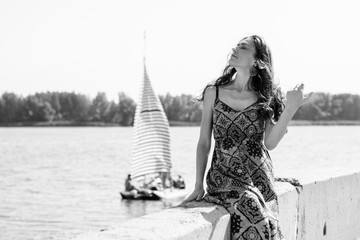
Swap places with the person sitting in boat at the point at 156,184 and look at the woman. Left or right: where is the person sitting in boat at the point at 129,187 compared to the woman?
right

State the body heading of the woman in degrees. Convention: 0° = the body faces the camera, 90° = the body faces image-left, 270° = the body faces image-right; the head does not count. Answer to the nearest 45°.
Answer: approximately 0°

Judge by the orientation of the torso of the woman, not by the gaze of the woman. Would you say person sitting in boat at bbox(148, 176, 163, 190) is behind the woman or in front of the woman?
behind

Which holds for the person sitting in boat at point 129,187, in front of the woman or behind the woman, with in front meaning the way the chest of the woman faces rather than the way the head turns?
behind

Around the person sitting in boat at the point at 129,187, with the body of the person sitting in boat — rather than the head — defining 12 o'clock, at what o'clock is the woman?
The woman is roughly at 3 o'clock from the person sitting in boat.

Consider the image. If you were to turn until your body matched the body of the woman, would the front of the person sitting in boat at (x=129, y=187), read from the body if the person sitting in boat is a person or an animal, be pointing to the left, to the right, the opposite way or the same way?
to the left

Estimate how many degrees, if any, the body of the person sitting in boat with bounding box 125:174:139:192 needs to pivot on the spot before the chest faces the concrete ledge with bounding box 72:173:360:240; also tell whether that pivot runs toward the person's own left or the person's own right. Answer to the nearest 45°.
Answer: approximately 90° to the person's own right

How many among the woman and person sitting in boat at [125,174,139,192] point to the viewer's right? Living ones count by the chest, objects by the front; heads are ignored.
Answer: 1

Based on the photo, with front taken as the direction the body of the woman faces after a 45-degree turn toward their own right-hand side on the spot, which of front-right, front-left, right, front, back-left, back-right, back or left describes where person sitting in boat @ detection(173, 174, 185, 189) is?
back-right

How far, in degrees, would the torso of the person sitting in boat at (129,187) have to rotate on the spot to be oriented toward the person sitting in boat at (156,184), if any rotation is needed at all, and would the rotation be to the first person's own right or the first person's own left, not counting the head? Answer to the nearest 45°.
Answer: approximately 45° to the first person's own left

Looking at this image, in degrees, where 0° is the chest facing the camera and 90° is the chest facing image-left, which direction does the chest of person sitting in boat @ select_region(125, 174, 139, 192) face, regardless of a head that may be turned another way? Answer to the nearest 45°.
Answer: approximately 270°
